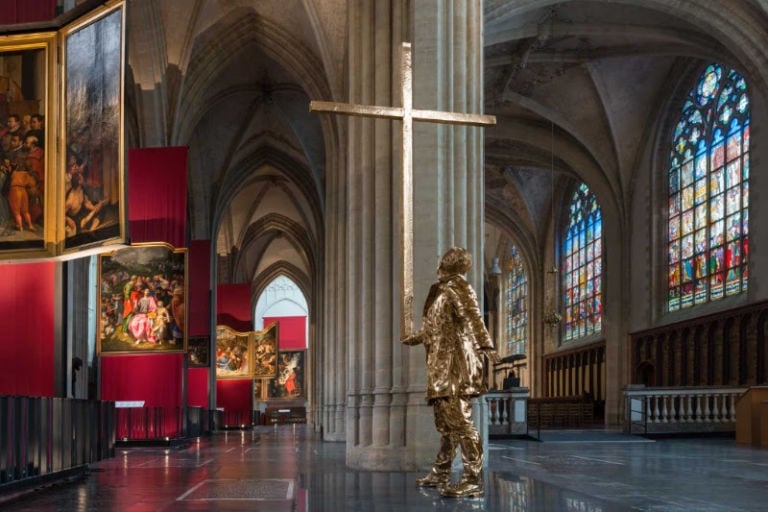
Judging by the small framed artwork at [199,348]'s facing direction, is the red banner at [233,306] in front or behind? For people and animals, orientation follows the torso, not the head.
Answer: behind

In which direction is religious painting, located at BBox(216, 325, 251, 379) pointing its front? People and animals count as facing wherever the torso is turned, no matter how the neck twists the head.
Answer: toward the camera

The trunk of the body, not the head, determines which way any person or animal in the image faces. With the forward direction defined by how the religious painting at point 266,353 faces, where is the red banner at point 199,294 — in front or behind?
in front

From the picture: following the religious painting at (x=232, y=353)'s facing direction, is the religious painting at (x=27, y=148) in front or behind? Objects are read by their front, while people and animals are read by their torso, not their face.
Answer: in front

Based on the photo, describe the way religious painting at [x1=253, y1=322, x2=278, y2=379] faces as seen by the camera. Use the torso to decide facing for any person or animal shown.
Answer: facing the viewer and to the left of the viewer

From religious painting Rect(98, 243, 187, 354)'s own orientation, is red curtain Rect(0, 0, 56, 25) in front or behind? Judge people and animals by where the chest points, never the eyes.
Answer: in front

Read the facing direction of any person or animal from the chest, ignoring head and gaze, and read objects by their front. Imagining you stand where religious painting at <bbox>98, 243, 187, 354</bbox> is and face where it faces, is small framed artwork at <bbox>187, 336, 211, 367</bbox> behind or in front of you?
behind

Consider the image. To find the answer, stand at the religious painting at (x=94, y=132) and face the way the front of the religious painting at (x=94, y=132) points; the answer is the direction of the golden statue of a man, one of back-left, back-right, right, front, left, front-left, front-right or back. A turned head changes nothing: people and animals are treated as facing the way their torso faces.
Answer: left

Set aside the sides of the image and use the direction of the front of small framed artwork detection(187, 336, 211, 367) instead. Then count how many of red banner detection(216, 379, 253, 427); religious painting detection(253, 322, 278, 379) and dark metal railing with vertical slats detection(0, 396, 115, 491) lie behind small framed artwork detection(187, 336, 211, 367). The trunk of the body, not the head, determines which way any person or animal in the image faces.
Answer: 2

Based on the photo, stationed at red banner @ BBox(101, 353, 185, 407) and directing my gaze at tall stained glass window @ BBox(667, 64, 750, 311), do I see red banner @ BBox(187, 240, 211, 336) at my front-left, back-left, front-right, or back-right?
front-left
